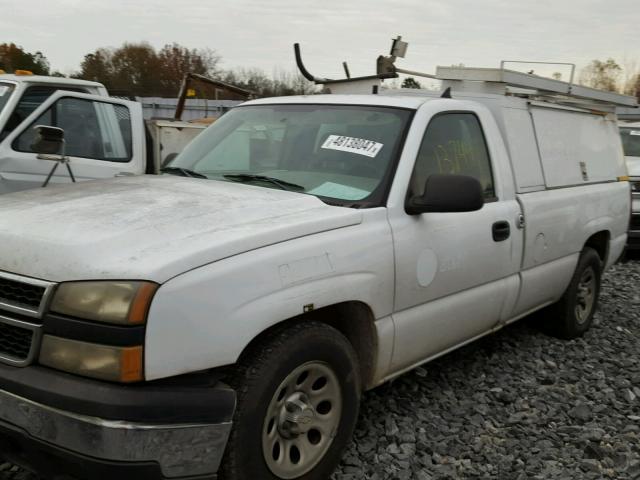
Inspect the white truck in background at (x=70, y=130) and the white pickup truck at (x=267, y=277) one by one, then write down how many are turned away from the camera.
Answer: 0

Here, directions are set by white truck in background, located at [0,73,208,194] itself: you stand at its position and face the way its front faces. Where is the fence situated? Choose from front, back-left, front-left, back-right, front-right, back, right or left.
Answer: back-right

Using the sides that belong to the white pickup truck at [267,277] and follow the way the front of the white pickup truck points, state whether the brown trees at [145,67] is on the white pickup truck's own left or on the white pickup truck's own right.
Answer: on the white pickup truck's own right

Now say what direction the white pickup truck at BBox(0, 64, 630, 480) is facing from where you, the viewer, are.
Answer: facing the viewer and to the left of the viewer

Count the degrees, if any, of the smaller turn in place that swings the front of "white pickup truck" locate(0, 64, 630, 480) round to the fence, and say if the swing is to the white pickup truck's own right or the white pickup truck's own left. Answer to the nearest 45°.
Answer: approximately 135° to the white pickup truck's own right

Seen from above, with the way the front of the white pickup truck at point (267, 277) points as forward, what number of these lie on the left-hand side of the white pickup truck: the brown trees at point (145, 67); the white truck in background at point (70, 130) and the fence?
0

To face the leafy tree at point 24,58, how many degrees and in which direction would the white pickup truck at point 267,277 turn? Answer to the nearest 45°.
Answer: approximately 90° to its right

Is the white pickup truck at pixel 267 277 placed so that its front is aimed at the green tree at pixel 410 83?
no

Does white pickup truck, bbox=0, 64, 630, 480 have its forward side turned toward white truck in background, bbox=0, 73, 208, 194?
no

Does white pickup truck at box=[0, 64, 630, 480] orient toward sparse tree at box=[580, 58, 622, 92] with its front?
no

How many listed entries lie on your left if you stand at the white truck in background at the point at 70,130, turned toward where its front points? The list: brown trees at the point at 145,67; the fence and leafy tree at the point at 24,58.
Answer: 0

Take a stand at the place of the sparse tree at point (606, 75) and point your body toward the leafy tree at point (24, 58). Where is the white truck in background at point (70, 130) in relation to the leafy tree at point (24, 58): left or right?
left

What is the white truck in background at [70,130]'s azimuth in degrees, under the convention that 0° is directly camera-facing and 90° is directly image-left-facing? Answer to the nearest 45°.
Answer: approximately 45°

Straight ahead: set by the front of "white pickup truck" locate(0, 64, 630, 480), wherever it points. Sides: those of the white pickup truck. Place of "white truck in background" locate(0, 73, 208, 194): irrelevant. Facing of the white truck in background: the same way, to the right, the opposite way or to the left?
the same way

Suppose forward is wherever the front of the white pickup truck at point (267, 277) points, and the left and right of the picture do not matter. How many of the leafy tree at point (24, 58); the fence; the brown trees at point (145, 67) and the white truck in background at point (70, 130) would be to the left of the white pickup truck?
0

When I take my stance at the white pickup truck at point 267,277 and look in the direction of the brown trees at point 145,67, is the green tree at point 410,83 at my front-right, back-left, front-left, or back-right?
front-right

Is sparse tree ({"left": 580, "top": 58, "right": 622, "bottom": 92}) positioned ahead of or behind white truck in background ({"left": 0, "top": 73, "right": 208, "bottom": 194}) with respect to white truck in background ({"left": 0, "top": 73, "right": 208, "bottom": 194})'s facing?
behind
